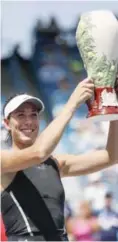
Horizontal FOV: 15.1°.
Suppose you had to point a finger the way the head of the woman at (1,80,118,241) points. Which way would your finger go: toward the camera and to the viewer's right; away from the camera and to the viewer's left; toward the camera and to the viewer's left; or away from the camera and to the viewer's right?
toward the camera and to the viewer's right

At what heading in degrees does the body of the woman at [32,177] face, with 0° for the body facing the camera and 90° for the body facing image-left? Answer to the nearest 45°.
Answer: approximately 315°

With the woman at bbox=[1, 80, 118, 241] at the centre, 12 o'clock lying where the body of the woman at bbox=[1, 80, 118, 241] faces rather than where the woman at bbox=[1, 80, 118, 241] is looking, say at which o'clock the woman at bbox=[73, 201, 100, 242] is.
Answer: the woman at bbox=[73, 201, 100, 242] is roughly at 8 o'clock from the woman at bbox=[1, 80, 118, 241].
